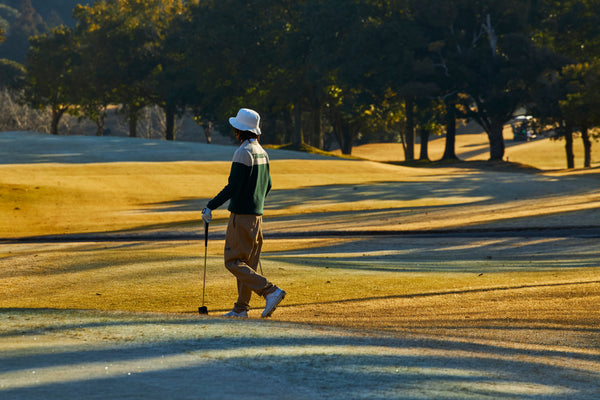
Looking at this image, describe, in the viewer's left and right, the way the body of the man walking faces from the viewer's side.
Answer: facing away from the viewer and to the left of the viewer

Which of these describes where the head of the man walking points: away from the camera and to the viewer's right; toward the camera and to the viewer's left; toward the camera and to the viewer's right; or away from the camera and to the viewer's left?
away from the camera and to the viewer's left
